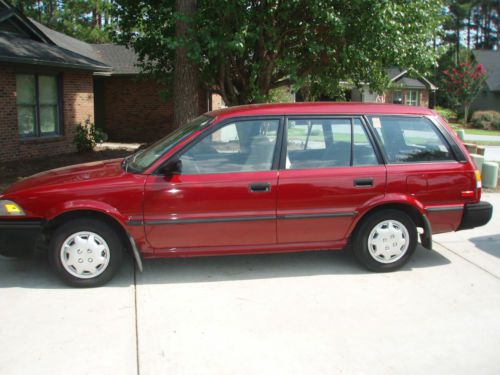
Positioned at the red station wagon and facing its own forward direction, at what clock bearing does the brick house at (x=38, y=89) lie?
The brick house is roughly at 2 o'clock from the red station wagon.

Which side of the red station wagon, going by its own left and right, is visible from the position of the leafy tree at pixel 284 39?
right

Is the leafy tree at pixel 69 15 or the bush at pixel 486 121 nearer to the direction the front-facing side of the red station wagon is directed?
the leafy tree

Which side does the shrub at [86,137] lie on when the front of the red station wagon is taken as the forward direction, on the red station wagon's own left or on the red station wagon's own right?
on the red station wagon's own right

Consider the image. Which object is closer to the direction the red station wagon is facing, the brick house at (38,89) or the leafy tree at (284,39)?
the brick house

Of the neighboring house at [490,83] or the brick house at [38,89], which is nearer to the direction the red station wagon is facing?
the brick house

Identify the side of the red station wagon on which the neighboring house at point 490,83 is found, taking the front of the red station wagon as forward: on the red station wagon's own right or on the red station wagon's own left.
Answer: on the red station wagon's own right

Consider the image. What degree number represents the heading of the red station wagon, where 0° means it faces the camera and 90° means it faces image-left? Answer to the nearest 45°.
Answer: approximately 90°

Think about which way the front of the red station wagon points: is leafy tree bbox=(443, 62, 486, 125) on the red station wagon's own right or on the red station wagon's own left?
on the red station wagon's own right

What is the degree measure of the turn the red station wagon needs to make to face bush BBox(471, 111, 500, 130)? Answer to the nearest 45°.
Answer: approximately 135° to its right

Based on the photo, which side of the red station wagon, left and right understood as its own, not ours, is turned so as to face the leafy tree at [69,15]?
right
